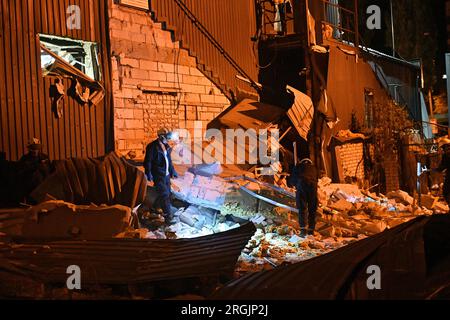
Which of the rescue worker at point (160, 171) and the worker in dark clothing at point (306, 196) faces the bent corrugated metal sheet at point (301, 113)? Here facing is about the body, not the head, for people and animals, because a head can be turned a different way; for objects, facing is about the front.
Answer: the worker in dark clothing

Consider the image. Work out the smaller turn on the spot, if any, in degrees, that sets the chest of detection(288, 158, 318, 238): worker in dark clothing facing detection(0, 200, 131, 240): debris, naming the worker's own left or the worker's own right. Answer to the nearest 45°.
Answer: approximately 135° to the worker's own left

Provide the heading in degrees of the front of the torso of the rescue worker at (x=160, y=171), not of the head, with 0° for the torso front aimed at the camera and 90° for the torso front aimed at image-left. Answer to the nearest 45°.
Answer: approximately 315°

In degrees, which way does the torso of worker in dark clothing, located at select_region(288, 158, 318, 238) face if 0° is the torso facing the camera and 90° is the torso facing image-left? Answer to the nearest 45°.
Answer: approximately 180°

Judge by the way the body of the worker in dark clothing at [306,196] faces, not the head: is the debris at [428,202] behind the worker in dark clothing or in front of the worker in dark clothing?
in front

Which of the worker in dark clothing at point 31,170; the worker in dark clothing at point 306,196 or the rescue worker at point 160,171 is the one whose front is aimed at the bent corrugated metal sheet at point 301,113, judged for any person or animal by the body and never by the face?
the worker in dark clothing at point 306,196

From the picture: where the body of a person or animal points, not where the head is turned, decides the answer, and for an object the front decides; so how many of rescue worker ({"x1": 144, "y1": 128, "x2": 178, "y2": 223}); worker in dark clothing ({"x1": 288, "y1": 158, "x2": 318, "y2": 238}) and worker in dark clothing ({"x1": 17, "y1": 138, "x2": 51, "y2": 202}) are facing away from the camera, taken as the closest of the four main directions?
1

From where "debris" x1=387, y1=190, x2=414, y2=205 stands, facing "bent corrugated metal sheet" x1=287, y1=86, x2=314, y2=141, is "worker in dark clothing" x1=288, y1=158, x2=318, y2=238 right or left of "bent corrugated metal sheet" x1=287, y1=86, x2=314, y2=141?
left
